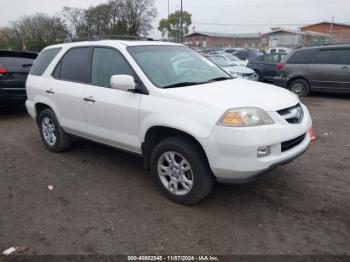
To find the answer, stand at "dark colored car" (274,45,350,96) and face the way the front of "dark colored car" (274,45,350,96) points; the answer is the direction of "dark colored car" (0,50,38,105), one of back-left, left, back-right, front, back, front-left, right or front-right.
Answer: back-right

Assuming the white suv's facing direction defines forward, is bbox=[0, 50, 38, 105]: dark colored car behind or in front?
behind

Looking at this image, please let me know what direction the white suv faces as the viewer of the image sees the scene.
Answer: facing the viewer and to the right of the viewer

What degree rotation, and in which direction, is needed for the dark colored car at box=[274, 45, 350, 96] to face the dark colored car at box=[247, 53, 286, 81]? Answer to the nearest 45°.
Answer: approximately 135° to its left

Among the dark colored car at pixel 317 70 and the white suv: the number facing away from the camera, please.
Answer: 0

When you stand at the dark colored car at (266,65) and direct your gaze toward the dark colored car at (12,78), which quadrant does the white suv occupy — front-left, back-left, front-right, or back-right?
front-left

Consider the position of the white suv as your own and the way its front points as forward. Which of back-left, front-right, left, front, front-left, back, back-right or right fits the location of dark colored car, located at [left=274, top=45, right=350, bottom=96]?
left

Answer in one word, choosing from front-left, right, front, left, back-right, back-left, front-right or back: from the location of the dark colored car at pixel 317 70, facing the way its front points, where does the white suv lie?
right

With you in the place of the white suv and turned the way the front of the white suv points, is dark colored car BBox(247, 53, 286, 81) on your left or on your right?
on your left

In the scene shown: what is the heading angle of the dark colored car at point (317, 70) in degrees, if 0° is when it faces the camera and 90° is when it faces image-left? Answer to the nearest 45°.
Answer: approximately 270°
